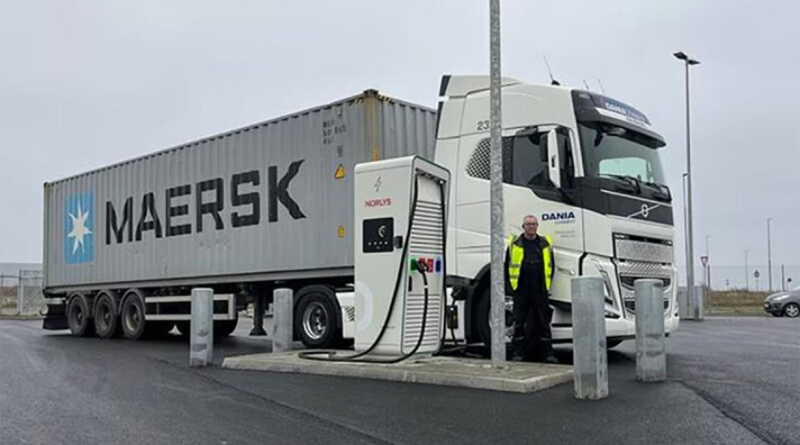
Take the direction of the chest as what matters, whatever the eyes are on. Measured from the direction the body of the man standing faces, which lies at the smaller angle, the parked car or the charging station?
the charging station

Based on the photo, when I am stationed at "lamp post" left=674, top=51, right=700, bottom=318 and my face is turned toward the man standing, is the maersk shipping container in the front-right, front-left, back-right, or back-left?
front-right

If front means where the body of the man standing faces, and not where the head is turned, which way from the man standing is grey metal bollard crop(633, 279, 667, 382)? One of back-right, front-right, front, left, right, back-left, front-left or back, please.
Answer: front-left

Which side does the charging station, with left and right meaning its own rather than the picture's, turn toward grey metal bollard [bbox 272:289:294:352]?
right

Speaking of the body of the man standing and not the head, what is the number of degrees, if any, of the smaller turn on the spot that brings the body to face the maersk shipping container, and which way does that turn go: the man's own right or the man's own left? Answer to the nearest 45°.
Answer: approximately 135° to the man's own right

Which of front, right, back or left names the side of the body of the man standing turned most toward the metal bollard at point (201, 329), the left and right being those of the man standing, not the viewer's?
right

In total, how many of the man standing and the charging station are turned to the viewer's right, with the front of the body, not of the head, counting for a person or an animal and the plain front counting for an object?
0

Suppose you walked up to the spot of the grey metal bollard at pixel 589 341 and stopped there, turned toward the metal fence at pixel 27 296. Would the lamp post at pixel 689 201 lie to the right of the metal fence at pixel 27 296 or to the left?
right

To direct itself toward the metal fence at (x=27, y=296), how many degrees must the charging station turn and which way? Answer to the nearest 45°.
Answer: approximately 90° to its right

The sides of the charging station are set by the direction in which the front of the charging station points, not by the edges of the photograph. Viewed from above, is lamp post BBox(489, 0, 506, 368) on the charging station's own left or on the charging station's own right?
on the charging station's own left

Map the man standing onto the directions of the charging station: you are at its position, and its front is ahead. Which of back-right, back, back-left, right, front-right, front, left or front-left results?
back-left

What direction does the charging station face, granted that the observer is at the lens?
facing the viewer and to the left of the viewer

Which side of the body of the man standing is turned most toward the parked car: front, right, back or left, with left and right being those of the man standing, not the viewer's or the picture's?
back

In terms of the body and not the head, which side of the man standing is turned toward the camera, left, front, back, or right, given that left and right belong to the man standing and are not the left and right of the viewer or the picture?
front
